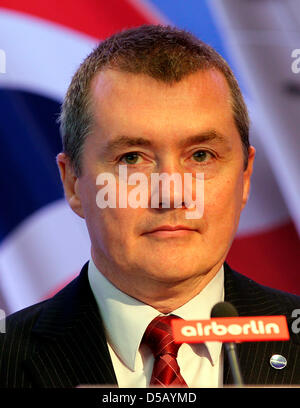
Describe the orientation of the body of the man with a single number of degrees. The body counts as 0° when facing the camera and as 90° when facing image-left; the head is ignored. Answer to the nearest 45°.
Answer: approximately 0°
